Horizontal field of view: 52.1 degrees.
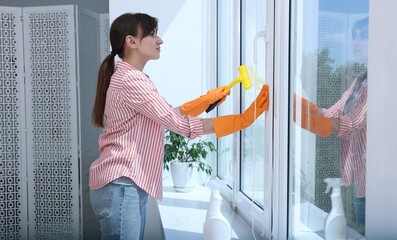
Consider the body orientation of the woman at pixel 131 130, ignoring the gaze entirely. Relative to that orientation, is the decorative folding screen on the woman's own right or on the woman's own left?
on the woman's own left

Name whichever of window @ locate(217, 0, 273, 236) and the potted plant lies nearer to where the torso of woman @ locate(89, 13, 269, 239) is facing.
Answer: the window

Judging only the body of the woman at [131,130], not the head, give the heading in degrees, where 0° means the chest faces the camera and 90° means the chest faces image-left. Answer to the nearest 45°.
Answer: approximately 270°

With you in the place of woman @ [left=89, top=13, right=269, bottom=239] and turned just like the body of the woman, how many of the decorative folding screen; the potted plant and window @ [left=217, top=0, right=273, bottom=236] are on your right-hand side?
0

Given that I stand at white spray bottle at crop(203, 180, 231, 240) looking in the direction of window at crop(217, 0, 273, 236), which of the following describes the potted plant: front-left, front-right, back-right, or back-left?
front-left

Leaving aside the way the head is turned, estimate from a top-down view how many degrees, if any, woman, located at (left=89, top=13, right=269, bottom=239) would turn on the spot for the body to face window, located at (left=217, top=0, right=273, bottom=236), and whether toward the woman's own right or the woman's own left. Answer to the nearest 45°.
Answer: approximately 45° to the woman's own left

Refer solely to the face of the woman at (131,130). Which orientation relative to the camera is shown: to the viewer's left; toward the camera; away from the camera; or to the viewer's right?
to the viewer's right

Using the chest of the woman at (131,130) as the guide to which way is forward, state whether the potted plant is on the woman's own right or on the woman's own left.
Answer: on the woman's own left
